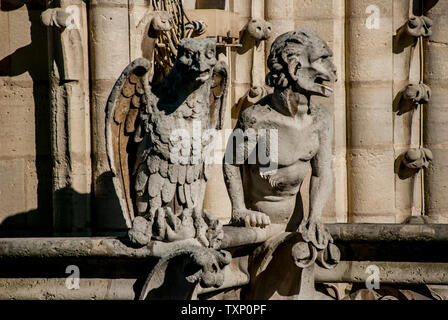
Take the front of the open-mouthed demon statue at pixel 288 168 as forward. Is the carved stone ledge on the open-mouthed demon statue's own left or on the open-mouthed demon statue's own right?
on the open-mouthed demon statue's own right

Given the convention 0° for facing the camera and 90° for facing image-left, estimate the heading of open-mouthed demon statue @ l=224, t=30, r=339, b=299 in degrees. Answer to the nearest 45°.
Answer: approximately 315°

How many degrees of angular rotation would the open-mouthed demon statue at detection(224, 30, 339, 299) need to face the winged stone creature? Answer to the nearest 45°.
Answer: approximately 90° to its right

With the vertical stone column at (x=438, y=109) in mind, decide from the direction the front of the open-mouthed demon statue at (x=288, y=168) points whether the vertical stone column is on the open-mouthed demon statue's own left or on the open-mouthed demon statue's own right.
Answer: on the open-mouthed demon statue's own left

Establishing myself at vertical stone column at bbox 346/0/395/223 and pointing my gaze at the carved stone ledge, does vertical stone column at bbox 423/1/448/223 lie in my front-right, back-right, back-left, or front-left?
back-left

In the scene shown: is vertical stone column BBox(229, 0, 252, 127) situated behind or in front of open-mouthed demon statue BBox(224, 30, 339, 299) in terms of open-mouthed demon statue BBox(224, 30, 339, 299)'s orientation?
behind

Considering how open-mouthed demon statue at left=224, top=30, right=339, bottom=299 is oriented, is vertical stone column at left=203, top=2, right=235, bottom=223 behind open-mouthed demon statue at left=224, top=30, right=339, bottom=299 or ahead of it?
behind
